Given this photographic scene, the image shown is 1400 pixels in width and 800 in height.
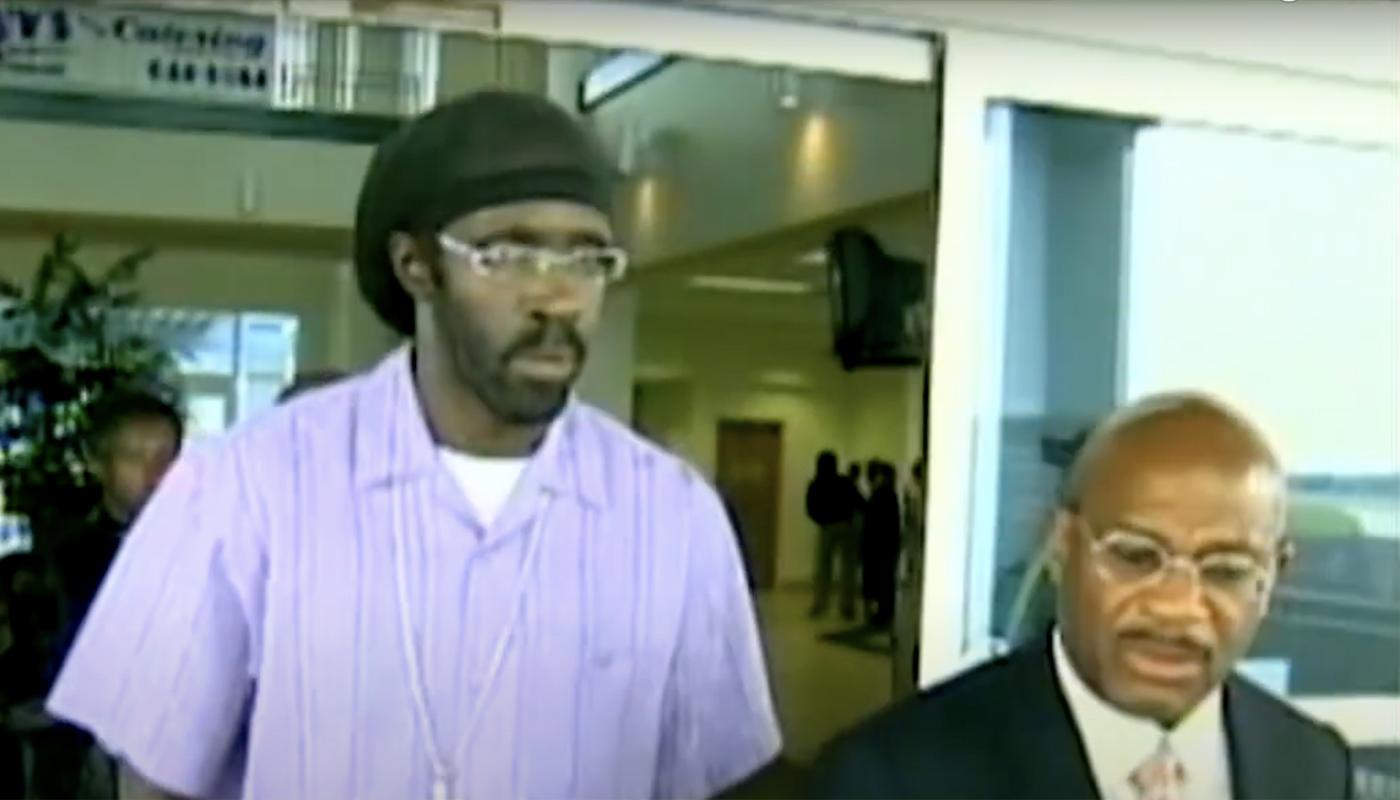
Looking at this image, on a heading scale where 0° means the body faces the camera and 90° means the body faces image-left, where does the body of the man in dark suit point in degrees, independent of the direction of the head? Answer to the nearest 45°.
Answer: approximately 315°

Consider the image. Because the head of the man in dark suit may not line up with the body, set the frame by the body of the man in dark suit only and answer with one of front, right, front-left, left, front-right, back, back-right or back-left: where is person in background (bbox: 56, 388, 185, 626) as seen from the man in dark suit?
back-right

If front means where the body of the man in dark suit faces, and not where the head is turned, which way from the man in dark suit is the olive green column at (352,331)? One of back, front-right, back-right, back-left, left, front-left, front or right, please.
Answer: back-right

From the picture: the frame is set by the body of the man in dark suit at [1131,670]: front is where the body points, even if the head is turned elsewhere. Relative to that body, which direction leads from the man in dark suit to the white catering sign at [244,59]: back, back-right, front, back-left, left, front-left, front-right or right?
back-right
